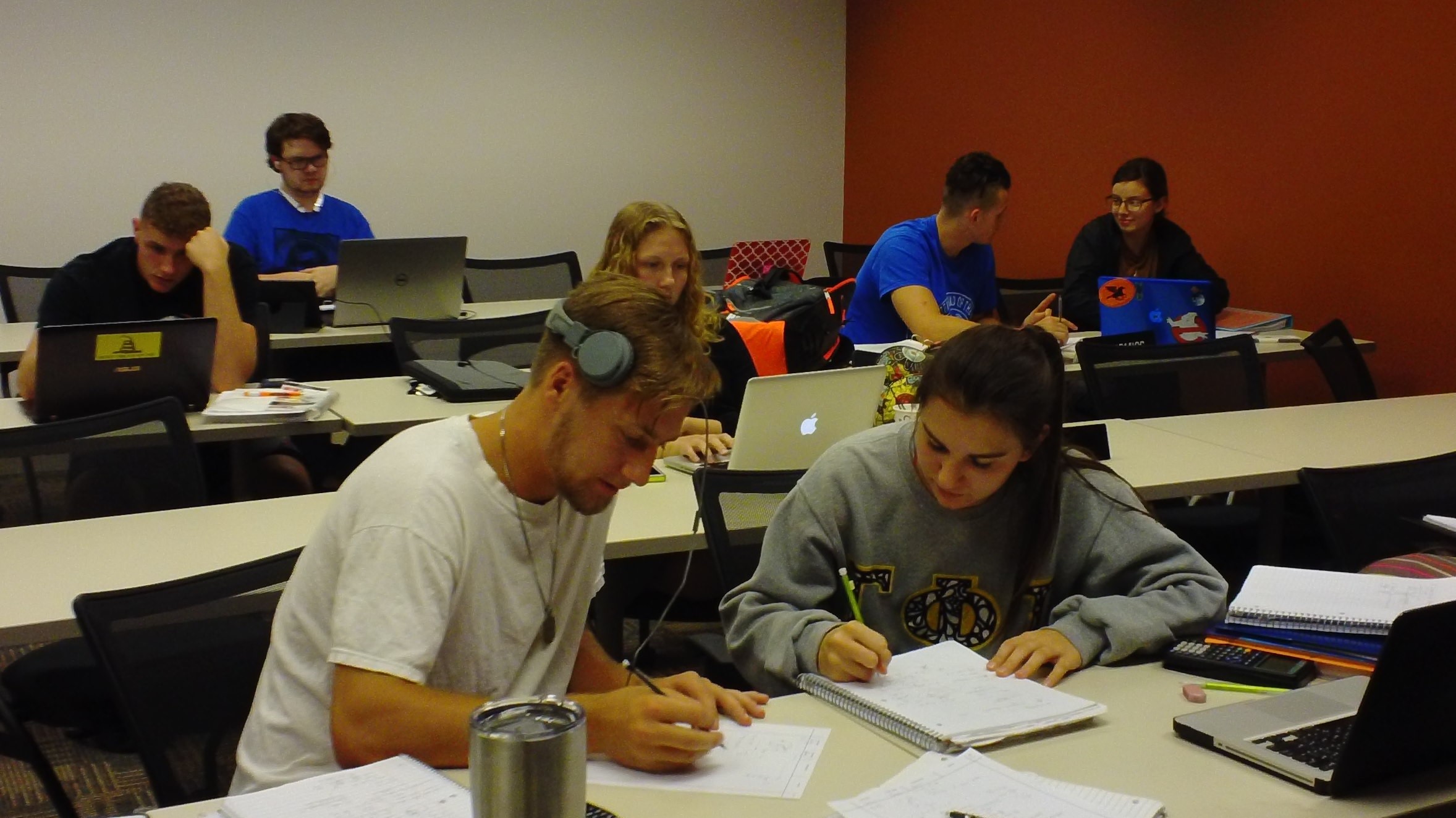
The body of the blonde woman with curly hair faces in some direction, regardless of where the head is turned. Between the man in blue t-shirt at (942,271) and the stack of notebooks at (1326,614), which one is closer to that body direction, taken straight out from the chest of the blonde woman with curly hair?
the stack of notebooks

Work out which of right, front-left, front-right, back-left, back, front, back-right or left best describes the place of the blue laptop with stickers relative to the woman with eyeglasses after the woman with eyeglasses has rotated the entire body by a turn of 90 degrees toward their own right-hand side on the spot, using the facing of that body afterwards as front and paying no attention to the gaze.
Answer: left

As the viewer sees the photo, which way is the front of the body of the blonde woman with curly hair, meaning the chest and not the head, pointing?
toward the camera

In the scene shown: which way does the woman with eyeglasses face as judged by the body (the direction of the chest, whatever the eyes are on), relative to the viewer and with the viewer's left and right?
facing the viewer

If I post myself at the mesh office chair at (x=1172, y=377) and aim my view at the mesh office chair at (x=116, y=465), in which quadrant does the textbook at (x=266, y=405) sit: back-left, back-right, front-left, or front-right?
front-right

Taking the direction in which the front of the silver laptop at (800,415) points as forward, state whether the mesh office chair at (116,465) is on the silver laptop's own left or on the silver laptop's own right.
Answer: on the silver laptop's own left

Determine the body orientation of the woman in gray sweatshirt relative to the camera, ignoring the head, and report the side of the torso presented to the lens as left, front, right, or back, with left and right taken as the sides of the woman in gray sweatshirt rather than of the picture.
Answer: front

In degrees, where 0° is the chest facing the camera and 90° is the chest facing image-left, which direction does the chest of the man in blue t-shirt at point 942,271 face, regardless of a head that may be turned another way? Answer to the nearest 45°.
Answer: approximately 315°

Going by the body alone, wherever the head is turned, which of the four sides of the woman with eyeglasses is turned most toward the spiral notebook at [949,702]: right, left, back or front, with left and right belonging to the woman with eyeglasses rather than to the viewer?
front

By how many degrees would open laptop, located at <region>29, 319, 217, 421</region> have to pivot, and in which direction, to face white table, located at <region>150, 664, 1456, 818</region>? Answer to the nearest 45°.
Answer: approximately 180°

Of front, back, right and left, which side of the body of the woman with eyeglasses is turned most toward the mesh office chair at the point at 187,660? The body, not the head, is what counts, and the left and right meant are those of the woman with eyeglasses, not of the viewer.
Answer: front

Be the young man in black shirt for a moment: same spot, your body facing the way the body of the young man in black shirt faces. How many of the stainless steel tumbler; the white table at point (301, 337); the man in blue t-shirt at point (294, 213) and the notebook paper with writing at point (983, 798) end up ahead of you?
2

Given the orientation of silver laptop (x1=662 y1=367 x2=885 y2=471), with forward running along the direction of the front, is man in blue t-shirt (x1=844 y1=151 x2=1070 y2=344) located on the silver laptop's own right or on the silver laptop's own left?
on the silver laptop's own right

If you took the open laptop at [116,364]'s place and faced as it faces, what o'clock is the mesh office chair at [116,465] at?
The mesh office chair is roughly at 6 o'clock from the open laptop.

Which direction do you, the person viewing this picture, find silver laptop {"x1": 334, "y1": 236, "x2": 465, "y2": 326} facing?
facing away from the viewer

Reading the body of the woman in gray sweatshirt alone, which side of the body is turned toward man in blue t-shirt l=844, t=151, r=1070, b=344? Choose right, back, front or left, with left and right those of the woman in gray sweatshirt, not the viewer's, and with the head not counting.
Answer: back

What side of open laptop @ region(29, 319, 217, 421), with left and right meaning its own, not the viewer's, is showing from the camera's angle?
back

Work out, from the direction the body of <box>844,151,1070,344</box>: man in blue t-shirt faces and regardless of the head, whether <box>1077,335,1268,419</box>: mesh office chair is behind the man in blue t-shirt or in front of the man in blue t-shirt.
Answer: in front
